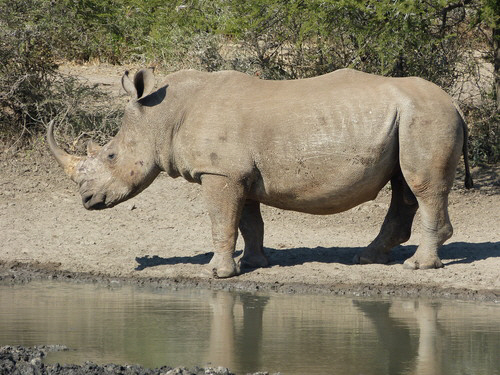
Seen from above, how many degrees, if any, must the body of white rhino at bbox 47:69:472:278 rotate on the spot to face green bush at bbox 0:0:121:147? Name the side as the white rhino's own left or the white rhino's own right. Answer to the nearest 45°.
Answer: approximately 45° to the white rhino's own right

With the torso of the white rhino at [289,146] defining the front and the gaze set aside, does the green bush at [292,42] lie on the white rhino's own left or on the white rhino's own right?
on the white rhino's own right

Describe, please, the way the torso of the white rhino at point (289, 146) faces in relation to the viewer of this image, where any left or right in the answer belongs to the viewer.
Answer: facing to the left of the viewer
